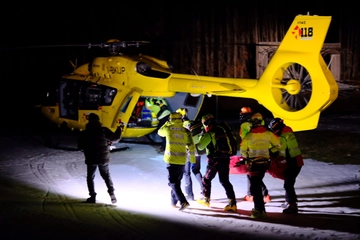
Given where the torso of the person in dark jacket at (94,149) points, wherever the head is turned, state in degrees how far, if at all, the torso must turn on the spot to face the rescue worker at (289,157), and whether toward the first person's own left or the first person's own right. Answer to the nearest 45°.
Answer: approximately 90° to the first person's own right

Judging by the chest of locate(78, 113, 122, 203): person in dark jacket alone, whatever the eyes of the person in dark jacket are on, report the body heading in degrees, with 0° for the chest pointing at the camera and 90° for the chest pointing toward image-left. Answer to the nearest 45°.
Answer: approximately 180°

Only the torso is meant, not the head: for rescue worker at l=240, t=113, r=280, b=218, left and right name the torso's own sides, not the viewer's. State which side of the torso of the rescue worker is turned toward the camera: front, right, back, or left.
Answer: back

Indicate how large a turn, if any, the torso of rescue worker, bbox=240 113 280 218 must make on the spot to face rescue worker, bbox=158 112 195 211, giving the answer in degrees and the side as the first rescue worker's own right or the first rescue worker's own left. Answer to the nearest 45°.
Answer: approximately 90° to the first rescue worker's own left

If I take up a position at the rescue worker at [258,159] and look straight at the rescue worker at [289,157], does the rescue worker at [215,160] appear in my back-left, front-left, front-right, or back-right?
back-left

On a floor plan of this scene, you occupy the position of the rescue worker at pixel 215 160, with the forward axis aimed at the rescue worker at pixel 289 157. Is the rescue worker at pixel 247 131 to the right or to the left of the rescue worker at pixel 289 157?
left

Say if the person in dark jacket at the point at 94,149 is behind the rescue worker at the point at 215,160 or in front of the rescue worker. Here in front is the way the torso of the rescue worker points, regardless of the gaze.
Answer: in front
